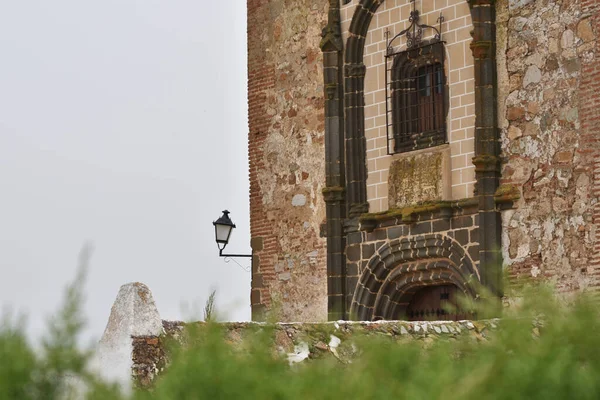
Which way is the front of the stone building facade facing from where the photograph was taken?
facing the viewer and to the left of the viewer

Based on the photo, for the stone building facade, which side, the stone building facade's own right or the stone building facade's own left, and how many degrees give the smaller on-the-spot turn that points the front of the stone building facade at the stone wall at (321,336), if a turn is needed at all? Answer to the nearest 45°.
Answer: approximately 45° to the stone building facade's own left

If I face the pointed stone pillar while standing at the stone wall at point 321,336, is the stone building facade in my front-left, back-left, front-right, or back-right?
back-right

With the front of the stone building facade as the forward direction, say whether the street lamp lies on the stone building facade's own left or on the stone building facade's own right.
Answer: on the stone building facade's own right
